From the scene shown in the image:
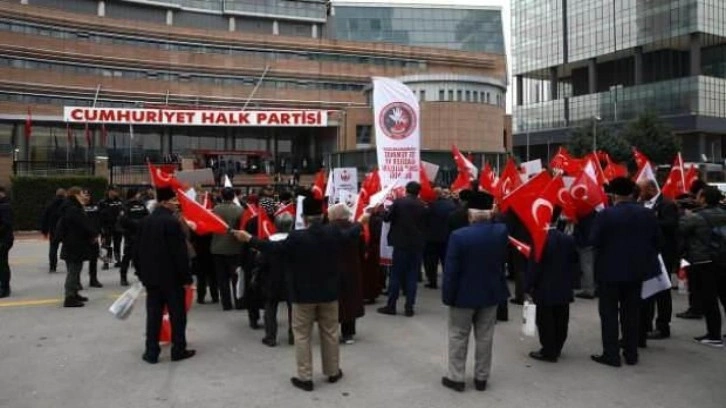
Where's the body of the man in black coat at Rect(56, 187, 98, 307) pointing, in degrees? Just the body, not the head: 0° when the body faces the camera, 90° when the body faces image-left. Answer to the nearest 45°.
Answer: approximately 270°

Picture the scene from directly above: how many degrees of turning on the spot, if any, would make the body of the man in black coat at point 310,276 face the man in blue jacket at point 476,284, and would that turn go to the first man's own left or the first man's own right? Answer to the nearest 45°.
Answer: approximately 90° to the first man's own right

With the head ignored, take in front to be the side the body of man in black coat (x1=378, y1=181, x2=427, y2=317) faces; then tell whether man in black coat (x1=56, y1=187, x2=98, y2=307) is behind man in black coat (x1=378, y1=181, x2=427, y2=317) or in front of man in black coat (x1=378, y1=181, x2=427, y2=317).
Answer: in front

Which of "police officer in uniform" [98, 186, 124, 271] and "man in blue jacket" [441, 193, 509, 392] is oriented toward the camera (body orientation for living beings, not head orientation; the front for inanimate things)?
the police officer in uniform

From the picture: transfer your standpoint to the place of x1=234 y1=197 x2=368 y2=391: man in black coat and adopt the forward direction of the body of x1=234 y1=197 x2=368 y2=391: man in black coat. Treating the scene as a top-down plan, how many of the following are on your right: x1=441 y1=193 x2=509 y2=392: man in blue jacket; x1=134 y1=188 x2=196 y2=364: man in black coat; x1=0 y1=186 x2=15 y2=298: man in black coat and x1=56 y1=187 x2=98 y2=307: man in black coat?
1

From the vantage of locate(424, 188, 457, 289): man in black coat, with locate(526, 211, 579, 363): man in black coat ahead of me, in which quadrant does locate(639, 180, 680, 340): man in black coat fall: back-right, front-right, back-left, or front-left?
front-left

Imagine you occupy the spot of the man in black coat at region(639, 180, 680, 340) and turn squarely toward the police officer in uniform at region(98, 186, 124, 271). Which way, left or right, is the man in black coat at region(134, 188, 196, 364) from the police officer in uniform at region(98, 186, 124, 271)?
left

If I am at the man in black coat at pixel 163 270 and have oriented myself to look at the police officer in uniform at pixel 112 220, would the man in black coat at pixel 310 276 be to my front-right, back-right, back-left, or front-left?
back-right

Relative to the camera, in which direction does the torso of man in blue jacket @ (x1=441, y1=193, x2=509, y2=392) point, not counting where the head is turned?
away from the camera

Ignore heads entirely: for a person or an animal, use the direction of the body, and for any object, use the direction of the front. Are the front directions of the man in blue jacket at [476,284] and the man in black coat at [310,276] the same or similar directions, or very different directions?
same or similar directions

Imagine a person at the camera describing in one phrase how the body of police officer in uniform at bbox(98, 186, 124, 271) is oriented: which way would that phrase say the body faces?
toward the camera

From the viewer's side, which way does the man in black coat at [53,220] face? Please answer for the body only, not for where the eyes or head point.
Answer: to the viewer's right

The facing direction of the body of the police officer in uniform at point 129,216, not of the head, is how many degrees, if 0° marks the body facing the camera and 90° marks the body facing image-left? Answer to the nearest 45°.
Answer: approximately 315°

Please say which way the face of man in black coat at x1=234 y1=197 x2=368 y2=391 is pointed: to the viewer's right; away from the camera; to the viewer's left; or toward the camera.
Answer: away from the camera

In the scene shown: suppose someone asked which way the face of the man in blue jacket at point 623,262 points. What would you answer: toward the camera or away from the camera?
away from the camera

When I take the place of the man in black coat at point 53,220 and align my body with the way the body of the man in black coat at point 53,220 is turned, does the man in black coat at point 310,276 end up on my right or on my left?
on my right
